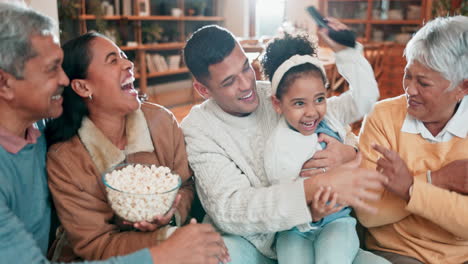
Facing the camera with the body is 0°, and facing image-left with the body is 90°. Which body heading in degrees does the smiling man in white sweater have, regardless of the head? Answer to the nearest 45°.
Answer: approximately 315°

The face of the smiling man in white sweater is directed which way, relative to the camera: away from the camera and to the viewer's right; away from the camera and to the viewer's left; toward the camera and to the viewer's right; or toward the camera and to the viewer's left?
toward the camera and to the viewer's right

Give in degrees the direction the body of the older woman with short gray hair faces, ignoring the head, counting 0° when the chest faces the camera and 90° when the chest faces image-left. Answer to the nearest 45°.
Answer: approximately 45°

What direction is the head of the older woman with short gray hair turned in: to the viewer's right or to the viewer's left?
to the viewer's left

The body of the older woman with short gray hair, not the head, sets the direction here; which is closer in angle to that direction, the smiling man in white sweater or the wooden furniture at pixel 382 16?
the smiling man in white sweater

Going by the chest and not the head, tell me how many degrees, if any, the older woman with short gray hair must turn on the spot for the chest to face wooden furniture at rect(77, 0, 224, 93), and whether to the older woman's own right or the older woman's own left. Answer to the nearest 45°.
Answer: approximately 90° to the older woman's own right

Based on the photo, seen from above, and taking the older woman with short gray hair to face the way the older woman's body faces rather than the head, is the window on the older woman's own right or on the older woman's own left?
on the older woman's own right

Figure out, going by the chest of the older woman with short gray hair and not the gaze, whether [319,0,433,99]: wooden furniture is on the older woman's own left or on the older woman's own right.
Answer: on the older woman's own right

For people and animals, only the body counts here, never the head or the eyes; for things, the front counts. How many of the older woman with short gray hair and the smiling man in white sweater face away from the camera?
0

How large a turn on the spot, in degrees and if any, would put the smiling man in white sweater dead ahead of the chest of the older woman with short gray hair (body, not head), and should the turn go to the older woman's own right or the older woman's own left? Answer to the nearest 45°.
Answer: approximately 45° to the older woman's own right
